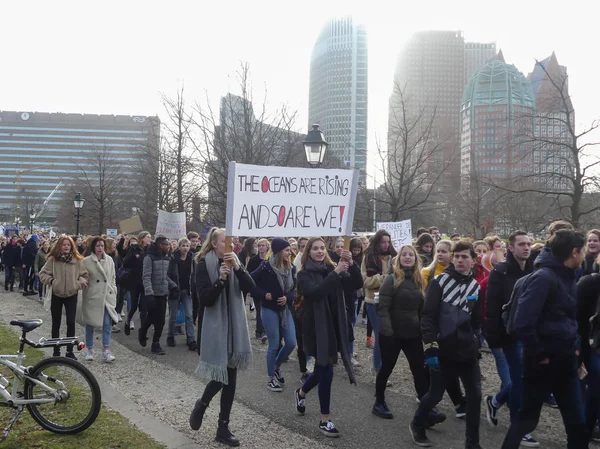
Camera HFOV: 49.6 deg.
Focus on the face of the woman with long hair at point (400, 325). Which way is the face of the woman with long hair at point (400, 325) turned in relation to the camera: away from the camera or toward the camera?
toward the camera

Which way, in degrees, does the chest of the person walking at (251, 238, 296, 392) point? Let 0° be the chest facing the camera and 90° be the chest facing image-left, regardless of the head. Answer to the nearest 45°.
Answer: approximately 315°

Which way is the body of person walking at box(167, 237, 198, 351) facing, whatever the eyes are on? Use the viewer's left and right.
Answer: facing the viewer and to the right of the viewer

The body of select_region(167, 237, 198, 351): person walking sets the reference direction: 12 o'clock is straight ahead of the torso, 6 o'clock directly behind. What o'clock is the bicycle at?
The bicycle is roughly at 2 o'clock from the person walking.

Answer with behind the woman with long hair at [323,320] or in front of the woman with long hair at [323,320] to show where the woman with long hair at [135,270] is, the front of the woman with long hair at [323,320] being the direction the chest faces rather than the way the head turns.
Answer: behind

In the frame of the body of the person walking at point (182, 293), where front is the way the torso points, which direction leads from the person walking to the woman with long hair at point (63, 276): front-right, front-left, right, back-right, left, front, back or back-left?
right

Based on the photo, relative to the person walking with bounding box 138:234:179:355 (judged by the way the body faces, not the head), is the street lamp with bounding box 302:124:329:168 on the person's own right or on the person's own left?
on the person's own left

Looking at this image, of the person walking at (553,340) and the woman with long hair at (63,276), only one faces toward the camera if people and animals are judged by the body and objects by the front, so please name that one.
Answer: the woman with long hair

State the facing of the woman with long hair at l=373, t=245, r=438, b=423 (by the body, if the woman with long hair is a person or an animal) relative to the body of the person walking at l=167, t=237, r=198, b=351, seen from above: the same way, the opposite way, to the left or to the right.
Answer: the same way

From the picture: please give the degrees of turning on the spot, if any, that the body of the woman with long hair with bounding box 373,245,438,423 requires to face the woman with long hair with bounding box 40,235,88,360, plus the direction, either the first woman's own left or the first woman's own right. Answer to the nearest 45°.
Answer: approximately 135° to the first woman's own right

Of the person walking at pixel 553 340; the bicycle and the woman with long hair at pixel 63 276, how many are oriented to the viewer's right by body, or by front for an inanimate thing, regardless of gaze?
1

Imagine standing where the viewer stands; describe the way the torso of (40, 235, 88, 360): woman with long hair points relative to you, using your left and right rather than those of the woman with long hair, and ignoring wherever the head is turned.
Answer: facing the viewer

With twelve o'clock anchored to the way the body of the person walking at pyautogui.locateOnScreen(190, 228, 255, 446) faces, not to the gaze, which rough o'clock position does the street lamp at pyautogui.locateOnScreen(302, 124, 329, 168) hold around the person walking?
The street lamp is roughly at 8 o'clock from the person walking.

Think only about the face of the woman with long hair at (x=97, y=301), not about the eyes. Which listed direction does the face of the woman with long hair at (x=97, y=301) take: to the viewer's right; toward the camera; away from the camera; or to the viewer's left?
toward the camera
